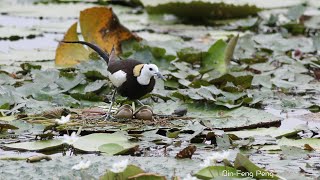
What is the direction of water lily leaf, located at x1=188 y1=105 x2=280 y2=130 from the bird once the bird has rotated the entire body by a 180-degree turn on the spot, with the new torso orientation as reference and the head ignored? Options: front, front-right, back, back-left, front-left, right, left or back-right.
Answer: back-right

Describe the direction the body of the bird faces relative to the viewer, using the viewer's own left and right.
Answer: facing the viewer and to the right of the viewer

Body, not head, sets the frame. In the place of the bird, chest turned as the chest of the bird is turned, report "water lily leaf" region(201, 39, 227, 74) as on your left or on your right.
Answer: on your left

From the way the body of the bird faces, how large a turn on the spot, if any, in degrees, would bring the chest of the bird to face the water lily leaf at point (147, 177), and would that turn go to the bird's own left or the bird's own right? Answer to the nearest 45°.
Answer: approximately 45° to the bird's own right

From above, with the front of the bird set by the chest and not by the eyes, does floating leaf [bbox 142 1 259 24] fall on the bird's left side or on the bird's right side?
on the bird's left side

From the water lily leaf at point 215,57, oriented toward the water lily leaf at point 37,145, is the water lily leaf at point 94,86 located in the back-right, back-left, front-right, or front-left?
front-right

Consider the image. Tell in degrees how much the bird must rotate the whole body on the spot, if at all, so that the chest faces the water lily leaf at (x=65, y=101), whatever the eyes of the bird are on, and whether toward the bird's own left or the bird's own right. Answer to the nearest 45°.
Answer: approximately 180°

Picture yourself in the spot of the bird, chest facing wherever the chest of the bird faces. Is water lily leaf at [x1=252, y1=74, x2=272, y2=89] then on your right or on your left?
on your left

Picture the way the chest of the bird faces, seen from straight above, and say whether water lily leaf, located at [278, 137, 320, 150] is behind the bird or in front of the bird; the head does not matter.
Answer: in front

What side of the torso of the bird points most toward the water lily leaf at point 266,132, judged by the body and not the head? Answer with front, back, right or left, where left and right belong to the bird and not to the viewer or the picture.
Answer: front

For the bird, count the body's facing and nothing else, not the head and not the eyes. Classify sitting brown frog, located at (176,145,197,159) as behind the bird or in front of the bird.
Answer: in front

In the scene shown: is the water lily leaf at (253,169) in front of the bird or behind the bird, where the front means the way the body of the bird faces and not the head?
in front
